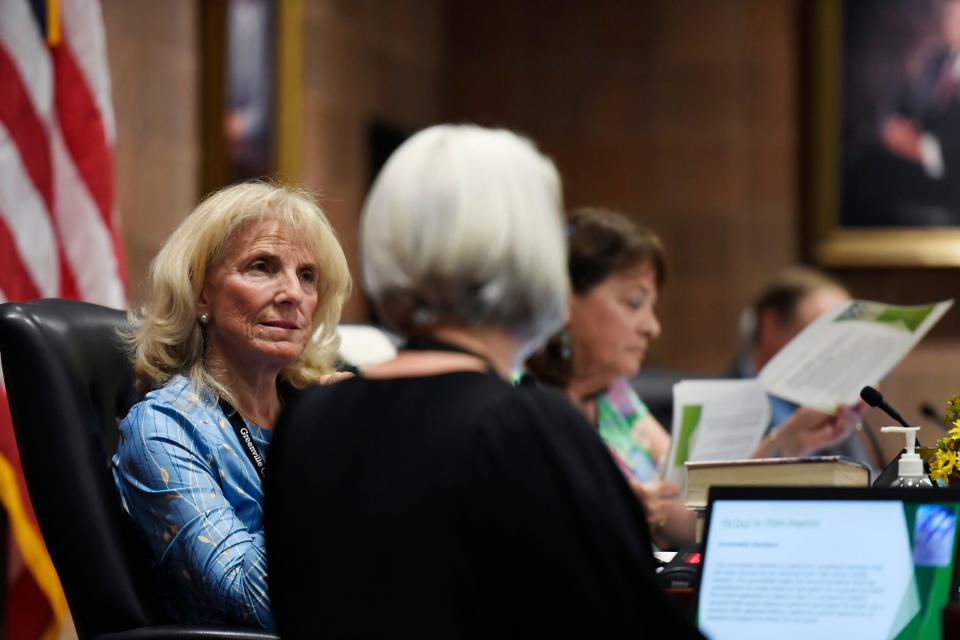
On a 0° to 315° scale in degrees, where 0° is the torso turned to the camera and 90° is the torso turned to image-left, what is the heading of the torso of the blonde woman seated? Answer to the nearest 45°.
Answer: approximately 315°

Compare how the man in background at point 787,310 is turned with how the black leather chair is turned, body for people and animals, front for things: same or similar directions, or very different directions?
same or similar directions

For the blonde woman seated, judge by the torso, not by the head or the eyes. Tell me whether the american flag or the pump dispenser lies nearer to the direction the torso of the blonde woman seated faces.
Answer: the pump dispenser

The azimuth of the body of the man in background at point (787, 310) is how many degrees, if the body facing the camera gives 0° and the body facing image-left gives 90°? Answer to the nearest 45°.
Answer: approximately 315°

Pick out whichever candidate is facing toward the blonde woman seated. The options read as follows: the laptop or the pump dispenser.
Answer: the pump dispenser

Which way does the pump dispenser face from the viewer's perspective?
to the viewer's left

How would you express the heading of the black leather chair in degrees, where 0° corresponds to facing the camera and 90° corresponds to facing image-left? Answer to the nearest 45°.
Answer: approximately 315°

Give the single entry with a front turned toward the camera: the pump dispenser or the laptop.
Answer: the laptop

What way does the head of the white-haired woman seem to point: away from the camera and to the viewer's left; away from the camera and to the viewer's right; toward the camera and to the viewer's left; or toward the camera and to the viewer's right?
away from the camera and to the viewer's left

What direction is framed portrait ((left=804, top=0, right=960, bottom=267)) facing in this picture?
toward the camera

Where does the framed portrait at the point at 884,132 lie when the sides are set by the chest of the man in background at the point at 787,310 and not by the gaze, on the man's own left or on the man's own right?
on the man's own left

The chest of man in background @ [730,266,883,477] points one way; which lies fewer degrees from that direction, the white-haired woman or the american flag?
the white-haired woman

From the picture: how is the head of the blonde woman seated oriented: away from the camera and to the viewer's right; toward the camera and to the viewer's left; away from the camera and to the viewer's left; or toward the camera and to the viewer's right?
toward the camera and to the viewer's right

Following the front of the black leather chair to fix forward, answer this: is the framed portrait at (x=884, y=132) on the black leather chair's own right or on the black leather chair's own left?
on the black leather chair's own left

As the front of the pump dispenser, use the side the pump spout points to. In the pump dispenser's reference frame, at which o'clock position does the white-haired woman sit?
The white-haired woman is roughly at 10 o'clock from the pump dispenser.
